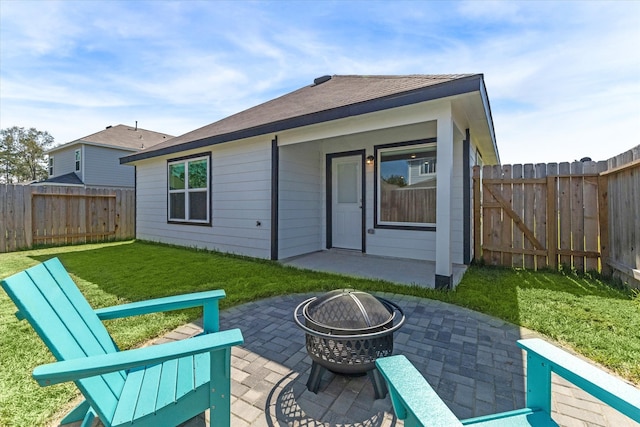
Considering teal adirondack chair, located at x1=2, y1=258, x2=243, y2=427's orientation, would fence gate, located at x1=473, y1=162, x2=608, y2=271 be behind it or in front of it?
in front

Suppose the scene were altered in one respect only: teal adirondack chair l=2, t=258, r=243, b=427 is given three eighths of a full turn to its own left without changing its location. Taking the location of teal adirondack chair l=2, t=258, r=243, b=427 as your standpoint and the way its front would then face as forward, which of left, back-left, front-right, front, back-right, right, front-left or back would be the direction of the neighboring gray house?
front-right

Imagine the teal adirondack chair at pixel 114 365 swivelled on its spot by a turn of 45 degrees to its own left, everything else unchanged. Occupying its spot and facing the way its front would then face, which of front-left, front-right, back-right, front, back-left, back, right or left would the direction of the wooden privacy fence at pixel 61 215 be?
front-left

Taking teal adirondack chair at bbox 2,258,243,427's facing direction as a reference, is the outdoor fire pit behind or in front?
in front

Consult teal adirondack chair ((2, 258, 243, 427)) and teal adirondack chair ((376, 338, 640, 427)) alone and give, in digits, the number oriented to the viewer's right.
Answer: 1

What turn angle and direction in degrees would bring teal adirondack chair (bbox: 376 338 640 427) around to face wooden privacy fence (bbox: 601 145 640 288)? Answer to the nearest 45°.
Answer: approximately 45° to its right

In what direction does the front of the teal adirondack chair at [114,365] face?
to the viewer's right

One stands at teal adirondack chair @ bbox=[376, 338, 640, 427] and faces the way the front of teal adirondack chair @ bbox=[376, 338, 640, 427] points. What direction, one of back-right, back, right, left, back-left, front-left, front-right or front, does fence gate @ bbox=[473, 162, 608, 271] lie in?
front-right

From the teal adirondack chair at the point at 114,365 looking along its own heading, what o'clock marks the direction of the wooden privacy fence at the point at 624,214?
The wooden privacy fence is roughly at 12 o'clock from the teal adirondack chair.

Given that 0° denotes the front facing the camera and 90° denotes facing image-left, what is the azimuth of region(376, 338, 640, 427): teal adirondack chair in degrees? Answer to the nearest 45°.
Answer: approximately 135°
